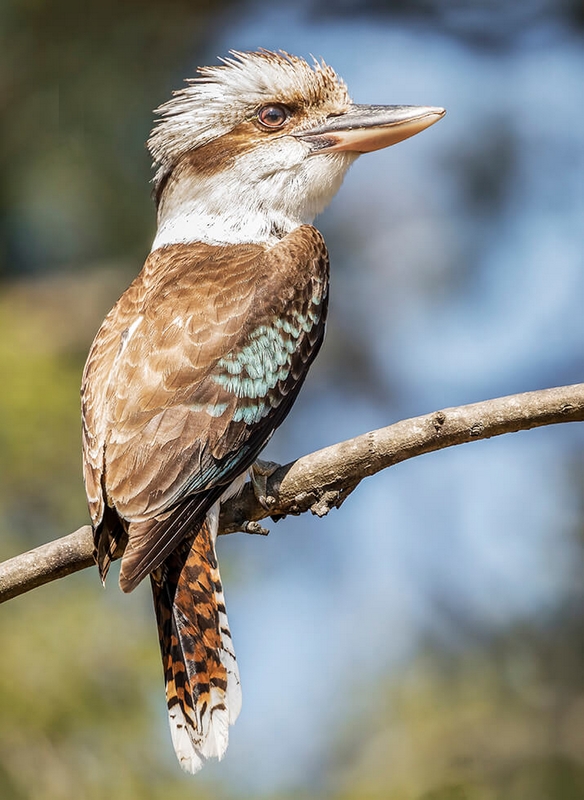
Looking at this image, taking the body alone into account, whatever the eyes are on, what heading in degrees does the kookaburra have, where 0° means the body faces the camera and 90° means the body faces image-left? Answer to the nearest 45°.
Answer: approximately 225°
